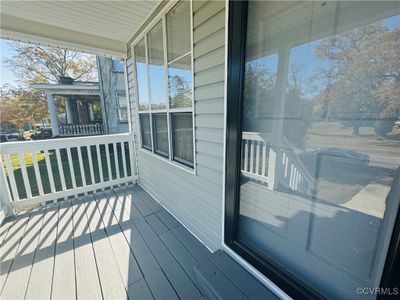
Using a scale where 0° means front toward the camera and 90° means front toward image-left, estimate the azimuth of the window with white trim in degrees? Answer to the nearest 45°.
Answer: approximately 45°

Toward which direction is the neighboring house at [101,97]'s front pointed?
to the viewer's left

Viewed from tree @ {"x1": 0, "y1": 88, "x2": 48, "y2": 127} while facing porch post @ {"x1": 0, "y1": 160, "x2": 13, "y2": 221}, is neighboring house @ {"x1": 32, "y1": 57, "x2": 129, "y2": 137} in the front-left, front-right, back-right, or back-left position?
front-left

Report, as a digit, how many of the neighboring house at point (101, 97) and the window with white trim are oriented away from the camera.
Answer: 0

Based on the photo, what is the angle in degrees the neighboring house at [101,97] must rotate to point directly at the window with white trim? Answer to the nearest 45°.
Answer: approximately 90° to its left

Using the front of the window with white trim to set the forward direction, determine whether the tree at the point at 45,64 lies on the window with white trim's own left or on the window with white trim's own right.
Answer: on the window with white trim's own right

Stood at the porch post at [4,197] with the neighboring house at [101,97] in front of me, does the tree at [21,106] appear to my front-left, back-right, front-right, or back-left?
front-left

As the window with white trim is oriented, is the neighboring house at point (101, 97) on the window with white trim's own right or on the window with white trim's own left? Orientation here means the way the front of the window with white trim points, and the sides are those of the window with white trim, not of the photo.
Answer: on the window with white trim's own right

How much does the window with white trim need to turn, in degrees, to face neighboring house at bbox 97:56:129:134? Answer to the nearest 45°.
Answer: approximately 135° to its right

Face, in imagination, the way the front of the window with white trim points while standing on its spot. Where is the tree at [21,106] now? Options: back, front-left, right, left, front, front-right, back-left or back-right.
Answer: right

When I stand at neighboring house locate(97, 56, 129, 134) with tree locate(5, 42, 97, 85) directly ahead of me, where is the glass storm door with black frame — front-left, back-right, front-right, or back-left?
back-left
